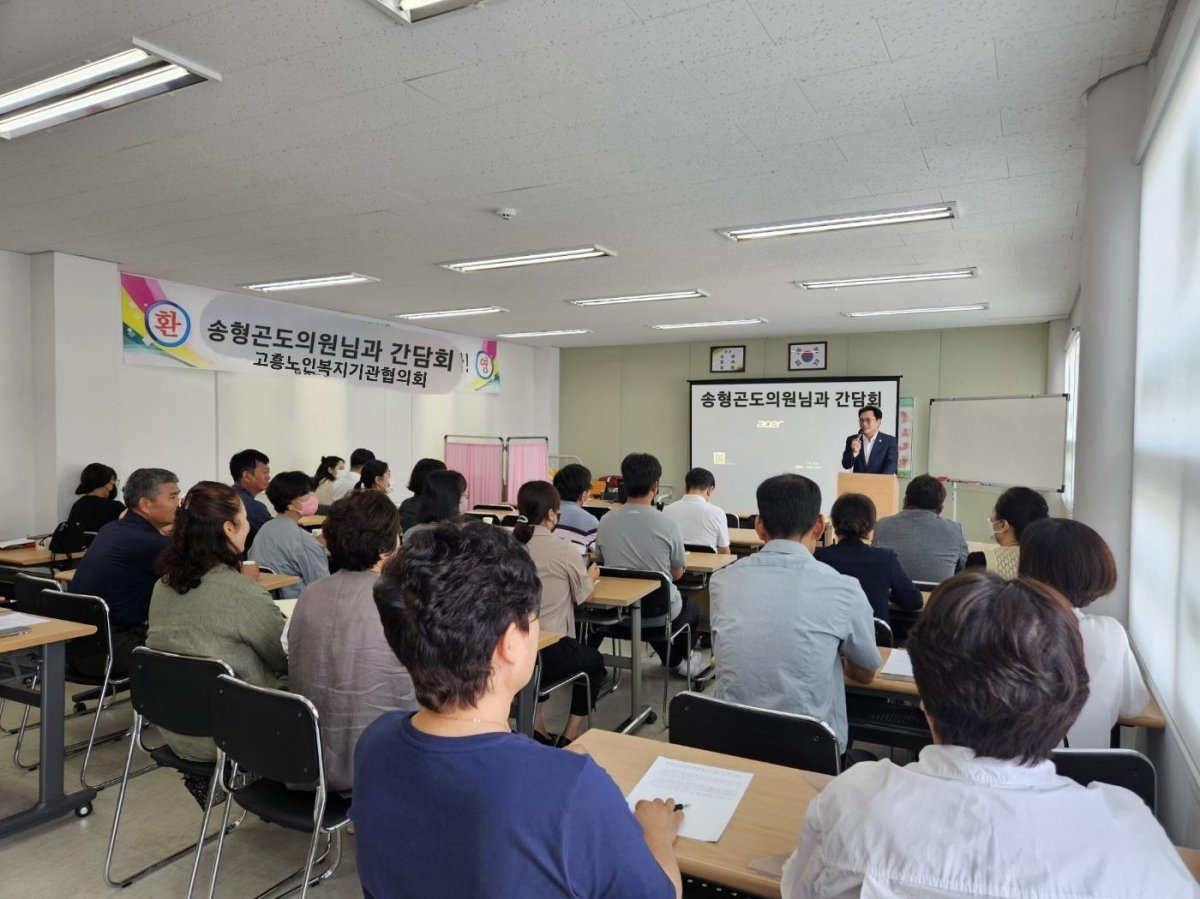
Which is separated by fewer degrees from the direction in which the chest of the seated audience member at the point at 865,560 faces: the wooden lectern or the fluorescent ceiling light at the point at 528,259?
the wooden lectern

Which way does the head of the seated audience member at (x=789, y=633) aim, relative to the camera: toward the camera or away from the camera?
away from the camera

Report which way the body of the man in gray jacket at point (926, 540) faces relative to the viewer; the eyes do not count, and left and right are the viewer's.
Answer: facing away from the viewer

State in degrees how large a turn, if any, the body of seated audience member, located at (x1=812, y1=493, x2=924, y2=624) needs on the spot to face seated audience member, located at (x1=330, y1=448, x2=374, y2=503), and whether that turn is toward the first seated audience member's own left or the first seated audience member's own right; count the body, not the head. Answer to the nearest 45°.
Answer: approximately 45° to the first seated audience member's own left

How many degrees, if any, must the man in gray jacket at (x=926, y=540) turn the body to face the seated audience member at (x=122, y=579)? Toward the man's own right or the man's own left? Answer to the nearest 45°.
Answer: approximately 135° to the man's own left

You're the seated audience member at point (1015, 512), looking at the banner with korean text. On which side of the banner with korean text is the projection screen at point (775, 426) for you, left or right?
right

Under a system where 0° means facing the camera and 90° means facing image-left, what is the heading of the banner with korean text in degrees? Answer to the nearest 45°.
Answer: approximately 315°

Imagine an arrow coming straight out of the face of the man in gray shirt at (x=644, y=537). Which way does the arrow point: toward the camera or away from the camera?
away from the camera

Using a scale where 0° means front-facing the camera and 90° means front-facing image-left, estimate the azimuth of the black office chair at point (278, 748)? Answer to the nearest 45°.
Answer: approximately 225°

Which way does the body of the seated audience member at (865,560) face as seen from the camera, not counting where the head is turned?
away from the camera
